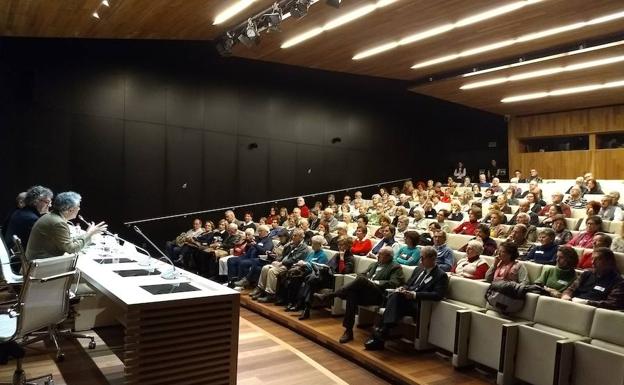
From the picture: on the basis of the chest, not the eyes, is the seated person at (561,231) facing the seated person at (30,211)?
yes

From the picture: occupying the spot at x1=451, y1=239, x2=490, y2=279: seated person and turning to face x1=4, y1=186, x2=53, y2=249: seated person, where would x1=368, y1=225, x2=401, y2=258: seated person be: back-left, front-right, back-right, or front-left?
front-right

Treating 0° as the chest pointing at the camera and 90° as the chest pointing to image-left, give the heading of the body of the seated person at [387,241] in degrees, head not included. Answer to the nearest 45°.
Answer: approximately 45°

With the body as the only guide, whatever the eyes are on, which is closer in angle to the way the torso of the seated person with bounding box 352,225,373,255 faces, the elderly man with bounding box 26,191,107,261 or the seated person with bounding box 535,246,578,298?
the elderly man

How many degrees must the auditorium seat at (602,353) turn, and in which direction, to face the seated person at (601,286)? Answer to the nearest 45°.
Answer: approximately 135° to its right

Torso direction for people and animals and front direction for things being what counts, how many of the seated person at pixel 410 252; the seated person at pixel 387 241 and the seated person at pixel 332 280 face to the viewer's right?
0

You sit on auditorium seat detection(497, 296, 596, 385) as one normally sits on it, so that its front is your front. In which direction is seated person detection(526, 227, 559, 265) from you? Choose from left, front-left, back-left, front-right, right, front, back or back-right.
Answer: back-right

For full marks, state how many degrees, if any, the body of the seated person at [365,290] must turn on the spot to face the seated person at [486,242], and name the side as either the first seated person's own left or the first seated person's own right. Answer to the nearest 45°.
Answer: approximately 180°

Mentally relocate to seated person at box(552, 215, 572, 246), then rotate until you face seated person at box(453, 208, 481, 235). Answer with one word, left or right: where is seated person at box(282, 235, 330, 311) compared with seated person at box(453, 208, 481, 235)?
left

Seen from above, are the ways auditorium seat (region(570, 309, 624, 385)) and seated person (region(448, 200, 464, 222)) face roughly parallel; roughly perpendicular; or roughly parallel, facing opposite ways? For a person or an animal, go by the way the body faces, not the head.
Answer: roughly parallel

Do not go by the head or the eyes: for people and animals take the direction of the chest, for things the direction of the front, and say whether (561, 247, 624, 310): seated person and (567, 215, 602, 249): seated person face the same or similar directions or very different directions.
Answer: same or similar directions

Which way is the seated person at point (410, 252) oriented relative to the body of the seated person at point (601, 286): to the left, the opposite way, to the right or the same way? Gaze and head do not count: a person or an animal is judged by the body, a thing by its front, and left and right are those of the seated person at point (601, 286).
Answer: the same way

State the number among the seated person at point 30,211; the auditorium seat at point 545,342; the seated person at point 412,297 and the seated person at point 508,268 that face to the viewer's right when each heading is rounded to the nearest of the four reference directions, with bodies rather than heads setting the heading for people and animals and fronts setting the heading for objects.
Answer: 1

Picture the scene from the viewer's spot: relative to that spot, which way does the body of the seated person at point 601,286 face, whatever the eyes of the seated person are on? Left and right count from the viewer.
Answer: facing the viewer and to the left of the viewer

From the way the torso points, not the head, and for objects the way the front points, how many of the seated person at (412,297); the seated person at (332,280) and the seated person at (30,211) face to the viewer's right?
1

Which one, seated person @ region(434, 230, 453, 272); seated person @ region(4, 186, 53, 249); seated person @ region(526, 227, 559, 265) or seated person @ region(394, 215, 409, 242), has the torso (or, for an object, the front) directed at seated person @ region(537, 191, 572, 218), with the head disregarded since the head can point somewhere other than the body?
seated person @ region(4, 186, 53, 249)
